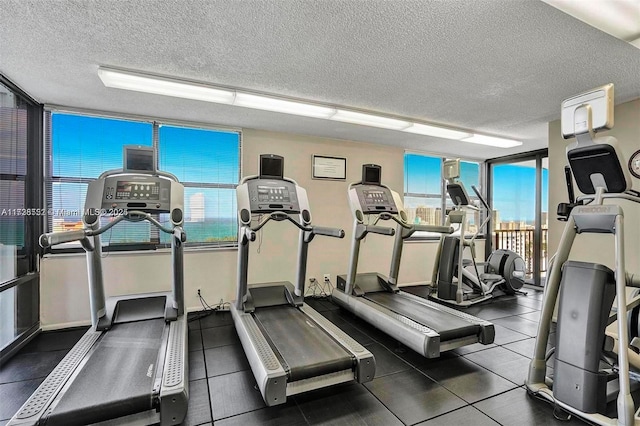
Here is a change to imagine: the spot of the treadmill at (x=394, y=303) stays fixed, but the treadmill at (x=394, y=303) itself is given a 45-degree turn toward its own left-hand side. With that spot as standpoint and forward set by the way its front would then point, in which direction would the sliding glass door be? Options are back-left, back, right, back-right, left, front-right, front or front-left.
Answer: back-right

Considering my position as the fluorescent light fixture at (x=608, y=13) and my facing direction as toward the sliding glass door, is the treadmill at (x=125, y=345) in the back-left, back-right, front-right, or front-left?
back-left

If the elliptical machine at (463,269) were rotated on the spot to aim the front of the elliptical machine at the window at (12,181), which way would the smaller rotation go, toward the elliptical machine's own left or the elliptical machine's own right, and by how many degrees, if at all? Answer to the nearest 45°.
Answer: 0° — it already faces it

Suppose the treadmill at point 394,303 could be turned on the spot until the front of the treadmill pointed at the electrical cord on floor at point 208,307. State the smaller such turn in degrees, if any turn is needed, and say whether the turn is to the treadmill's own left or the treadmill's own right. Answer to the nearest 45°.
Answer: approximately 45° to the treadmill's own left

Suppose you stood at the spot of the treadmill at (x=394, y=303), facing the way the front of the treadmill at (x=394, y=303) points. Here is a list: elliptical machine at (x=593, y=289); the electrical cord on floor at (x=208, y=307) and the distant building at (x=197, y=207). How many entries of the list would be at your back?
1

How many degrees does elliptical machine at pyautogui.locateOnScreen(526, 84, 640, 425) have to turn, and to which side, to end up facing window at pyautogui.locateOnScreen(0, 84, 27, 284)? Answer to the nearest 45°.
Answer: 0° — it already faces it

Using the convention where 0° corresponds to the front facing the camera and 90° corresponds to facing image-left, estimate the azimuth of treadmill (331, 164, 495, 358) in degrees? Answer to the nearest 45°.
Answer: approximately 135°

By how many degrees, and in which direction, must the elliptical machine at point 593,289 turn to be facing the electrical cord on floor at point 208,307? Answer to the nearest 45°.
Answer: approximately 45° to its right
